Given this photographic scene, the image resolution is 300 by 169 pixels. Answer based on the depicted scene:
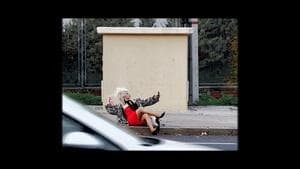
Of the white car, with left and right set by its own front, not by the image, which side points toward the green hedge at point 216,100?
left

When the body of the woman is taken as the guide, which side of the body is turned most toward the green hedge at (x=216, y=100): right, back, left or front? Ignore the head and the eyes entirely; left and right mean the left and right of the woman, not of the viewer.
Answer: left

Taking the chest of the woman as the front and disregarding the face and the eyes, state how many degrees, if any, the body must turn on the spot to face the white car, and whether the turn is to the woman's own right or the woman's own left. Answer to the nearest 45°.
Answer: approximately 45° to the woman's own right

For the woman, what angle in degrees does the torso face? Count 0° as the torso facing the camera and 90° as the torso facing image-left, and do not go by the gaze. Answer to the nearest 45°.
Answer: approximately 315°

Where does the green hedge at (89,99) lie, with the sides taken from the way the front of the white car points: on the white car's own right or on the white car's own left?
on the white car's own left

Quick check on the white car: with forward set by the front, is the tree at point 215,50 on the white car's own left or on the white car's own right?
on the white car's own left

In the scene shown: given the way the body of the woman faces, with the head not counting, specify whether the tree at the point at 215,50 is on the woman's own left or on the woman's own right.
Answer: on the woman's own left

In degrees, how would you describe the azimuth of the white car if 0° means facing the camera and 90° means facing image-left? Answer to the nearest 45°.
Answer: approximately 270°

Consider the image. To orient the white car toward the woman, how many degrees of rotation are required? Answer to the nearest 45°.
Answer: approximately 90° to its left

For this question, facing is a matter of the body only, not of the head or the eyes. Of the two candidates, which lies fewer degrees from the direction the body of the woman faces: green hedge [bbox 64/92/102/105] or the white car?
the white car

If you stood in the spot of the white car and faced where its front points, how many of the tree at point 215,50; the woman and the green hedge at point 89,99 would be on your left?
3
